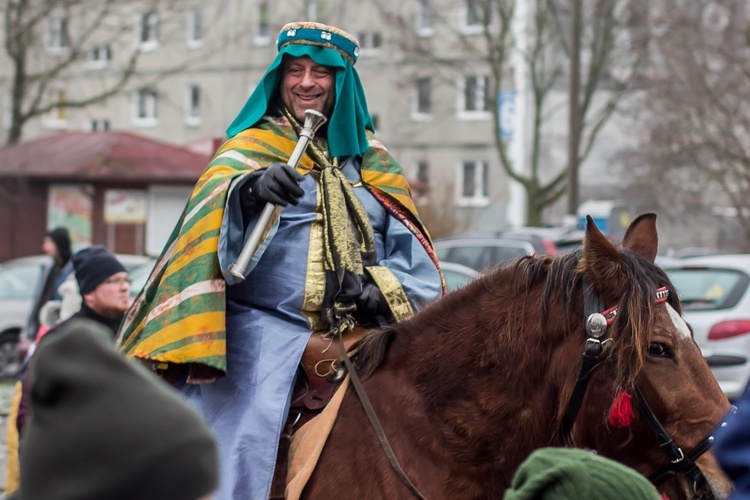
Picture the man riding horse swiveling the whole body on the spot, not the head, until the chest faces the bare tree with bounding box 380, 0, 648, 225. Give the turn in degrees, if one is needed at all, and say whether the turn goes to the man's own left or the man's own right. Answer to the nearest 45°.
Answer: approximately 135° to the man's own left

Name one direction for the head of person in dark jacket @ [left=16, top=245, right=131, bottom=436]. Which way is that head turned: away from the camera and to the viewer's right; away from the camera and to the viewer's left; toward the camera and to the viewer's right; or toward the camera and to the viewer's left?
toward the camera and to the viewer's right

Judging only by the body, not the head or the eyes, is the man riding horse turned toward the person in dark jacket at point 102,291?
no

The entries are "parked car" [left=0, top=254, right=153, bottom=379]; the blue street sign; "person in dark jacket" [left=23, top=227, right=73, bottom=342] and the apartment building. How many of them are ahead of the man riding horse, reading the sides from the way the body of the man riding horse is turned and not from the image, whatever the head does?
0

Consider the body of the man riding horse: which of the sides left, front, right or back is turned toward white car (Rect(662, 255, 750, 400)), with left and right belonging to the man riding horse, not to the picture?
left

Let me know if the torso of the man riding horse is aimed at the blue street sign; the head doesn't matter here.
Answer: no

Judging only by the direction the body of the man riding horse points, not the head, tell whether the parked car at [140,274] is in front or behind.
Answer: behind

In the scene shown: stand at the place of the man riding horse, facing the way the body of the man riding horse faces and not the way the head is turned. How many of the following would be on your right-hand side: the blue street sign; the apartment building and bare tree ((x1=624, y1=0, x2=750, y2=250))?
0

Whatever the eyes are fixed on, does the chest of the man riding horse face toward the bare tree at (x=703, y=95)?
no

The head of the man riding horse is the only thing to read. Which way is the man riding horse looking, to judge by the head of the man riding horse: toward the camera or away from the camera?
toward the camera

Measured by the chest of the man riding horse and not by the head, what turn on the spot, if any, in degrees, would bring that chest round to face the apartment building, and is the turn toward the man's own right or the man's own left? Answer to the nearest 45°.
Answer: approximately 135° to the man's own left

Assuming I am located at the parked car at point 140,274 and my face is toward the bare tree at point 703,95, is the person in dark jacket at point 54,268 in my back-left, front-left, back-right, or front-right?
back-right

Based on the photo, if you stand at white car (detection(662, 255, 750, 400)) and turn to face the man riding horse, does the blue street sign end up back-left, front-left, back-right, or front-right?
back-right

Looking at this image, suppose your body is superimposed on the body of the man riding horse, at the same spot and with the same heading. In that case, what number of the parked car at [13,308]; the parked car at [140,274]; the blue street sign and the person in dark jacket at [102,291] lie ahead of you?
0

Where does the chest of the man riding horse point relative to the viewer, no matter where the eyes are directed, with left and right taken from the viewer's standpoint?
facing the viewer and to the right of the viewer

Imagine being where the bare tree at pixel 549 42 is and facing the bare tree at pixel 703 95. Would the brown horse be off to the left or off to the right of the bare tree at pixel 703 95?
right

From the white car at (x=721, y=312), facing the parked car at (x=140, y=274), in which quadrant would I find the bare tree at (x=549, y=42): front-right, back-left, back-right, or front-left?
front-right
